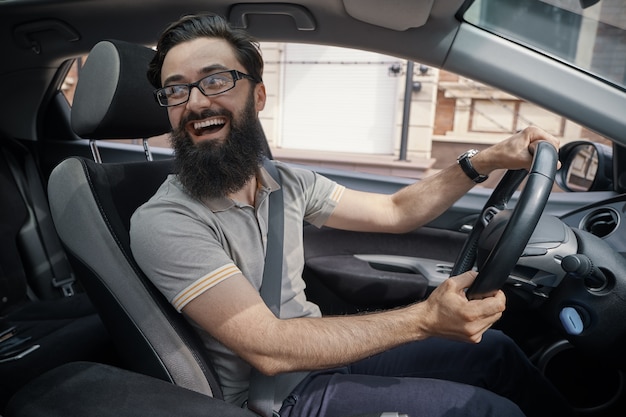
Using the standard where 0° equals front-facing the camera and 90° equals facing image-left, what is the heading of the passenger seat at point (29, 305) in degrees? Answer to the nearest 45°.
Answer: approximately 315°

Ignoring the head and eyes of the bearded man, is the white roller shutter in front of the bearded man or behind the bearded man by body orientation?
behind

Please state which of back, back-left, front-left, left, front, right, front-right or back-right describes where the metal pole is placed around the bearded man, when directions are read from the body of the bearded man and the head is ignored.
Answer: back-left

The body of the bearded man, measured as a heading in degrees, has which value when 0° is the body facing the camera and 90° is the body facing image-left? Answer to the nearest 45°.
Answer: approximately 315°

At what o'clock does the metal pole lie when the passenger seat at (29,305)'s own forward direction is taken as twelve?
The metal pole is roughly at 9 o'clock from the passenger seat.

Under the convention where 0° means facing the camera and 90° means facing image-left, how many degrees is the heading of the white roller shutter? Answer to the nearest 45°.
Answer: approximately 0°
